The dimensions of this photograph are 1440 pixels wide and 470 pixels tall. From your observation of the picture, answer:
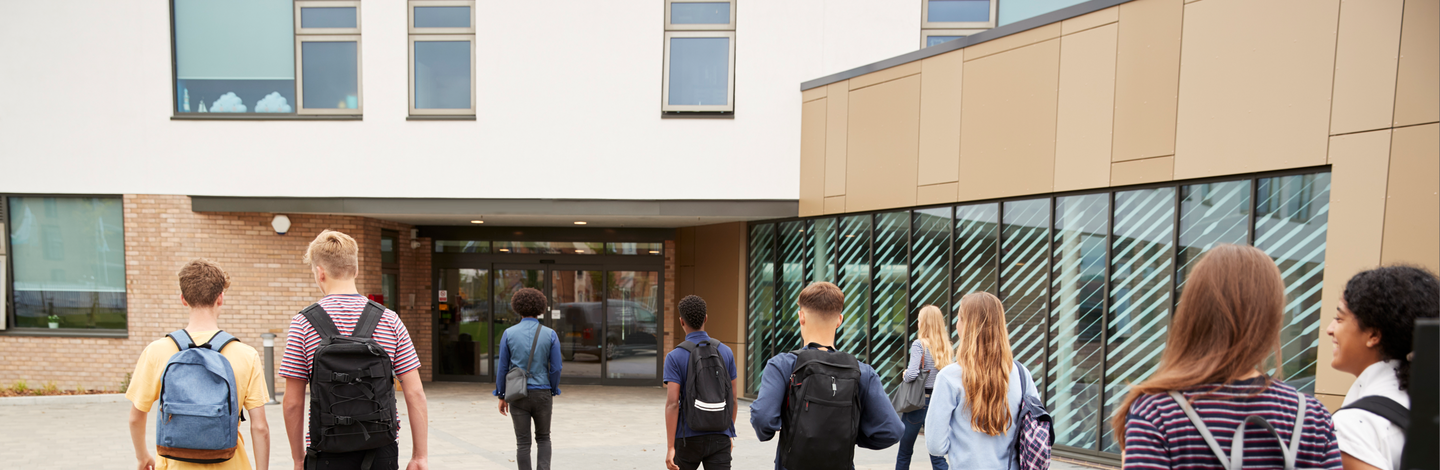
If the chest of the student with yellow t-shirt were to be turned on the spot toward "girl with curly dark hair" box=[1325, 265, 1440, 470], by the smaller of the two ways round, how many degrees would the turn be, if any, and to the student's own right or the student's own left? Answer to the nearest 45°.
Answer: approximately 135° to the student's own right

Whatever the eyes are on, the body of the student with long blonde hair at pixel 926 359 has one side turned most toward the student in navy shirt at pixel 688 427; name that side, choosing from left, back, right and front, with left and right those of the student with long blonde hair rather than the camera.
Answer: left

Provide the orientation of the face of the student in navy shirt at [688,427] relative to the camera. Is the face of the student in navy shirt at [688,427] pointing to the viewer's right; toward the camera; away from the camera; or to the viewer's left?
away from the camera

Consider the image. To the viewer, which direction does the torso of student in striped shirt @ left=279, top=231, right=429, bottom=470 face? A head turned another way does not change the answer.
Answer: away from the camera

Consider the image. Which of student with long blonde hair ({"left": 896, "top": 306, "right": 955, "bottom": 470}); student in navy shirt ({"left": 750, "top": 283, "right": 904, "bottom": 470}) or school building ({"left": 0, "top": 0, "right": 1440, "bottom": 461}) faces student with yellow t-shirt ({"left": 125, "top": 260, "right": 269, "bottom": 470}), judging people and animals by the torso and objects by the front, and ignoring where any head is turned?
the school building

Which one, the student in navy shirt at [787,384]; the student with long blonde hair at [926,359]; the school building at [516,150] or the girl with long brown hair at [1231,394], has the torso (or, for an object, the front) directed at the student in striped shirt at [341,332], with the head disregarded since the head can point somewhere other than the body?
the school building

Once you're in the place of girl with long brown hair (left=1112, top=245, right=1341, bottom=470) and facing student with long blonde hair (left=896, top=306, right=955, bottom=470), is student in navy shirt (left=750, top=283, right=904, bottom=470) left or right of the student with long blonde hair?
left

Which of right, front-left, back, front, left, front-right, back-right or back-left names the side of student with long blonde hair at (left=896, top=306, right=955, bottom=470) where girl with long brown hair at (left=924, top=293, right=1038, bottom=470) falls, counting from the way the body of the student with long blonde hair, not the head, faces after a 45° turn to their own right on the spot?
back

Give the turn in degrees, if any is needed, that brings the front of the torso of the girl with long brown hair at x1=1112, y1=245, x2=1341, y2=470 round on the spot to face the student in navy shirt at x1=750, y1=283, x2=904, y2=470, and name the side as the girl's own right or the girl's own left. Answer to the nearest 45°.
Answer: approximately 45° to the girl's own left

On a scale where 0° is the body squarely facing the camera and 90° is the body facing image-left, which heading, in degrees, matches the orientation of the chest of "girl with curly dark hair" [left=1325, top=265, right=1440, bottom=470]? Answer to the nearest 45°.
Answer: approximately 90°

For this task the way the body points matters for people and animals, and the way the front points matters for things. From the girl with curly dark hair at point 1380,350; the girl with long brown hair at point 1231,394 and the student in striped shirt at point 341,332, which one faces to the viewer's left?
the girl with curly dark hair

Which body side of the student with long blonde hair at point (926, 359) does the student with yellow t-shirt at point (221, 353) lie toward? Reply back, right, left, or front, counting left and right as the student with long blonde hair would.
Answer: left

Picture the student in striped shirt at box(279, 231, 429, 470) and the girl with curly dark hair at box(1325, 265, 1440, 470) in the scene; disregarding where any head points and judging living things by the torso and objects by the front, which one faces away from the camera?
the student in striped shirt

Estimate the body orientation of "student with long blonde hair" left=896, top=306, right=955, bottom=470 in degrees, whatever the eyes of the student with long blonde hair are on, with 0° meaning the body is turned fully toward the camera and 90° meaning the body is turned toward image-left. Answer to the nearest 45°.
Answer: approximately 135°

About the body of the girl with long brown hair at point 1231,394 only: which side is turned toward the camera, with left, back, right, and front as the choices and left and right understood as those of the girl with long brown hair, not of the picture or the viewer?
back

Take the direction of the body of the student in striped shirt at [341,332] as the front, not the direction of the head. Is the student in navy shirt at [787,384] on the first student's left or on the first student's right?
on the first student's right

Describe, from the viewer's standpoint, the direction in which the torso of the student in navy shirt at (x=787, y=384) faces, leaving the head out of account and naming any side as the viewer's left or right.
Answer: facing away from the viewer
